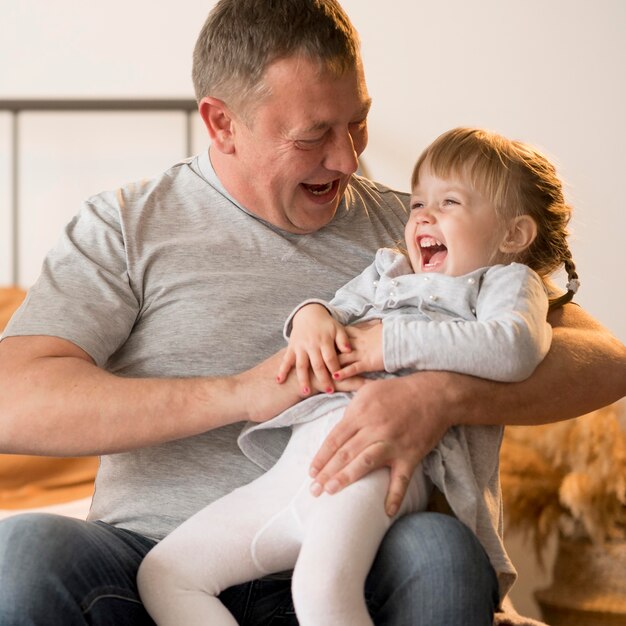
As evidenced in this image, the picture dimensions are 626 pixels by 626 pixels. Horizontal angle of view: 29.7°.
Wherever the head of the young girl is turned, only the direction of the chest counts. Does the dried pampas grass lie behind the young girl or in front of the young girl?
behind

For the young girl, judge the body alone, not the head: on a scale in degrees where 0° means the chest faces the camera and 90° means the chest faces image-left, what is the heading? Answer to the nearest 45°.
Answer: approximately 45°
